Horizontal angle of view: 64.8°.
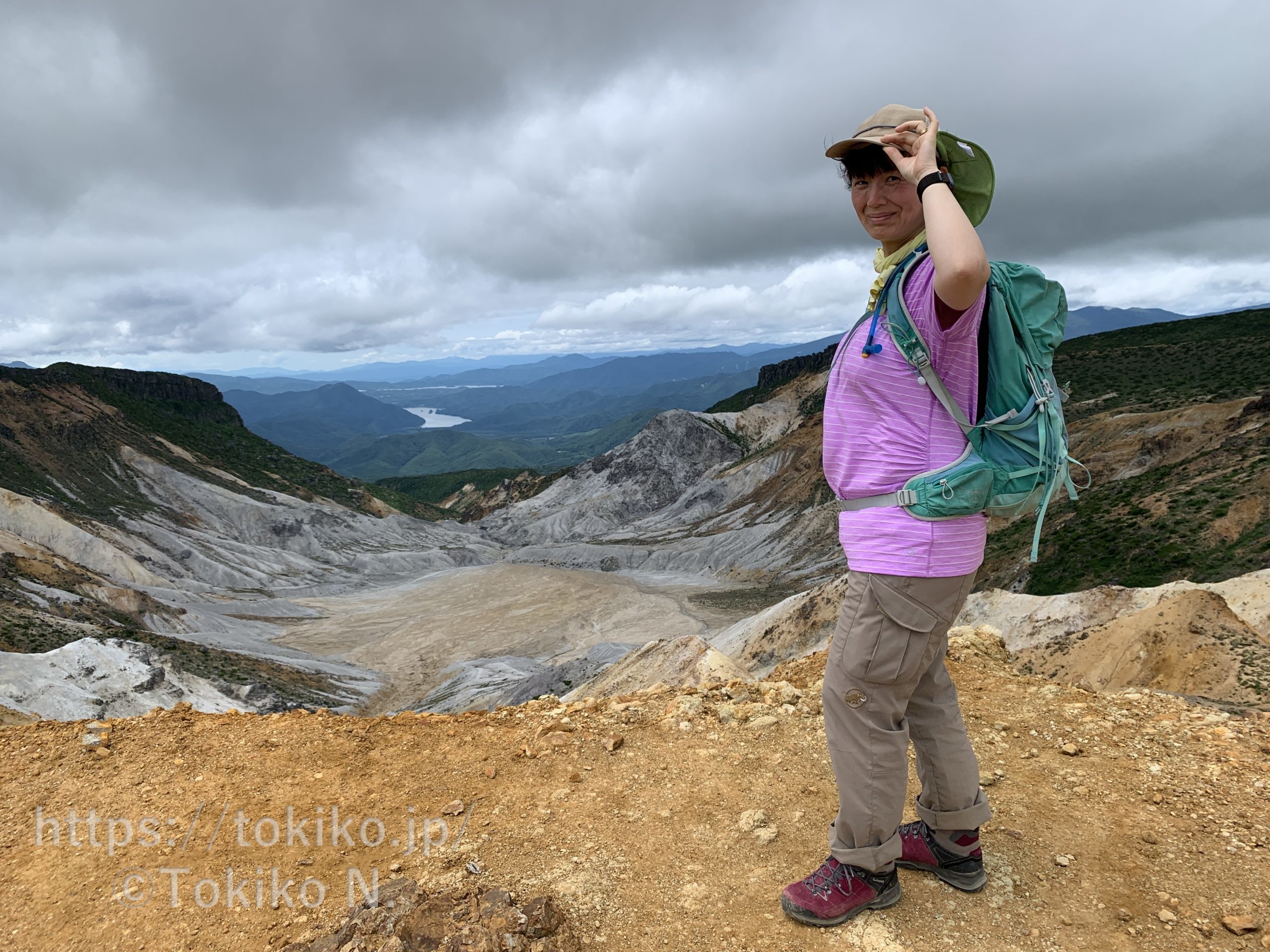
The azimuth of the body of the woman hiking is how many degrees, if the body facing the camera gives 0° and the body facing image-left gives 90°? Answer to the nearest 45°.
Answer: approximately 90°
